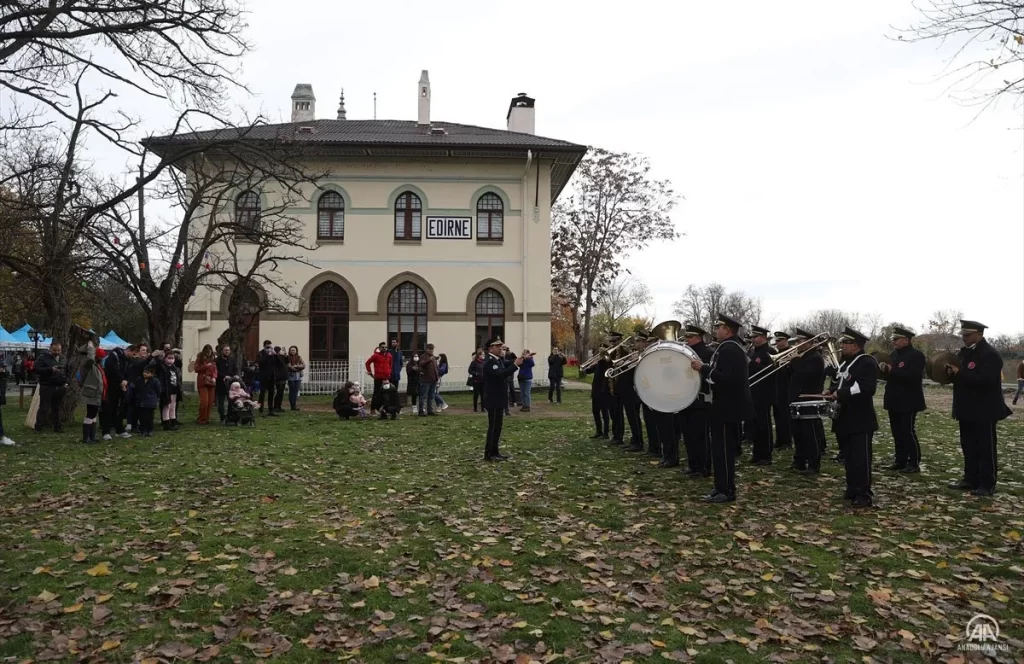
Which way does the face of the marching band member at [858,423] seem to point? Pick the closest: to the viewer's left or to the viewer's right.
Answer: to the viewer's left

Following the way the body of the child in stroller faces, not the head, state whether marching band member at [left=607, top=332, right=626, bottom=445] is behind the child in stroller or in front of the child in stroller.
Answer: in front

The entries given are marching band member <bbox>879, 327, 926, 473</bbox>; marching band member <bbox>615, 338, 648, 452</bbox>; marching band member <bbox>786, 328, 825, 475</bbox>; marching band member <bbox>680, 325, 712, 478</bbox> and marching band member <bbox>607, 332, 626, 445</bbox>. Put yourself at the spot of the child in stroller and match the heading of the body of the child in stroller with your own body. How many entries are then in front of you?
5

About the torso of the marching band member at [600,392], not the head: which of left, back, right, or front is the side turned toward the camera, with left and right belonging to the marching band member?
left

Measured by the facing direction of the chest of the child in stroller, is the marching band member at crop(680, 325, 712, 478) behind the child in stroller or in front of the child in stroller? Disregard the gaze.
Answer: in front

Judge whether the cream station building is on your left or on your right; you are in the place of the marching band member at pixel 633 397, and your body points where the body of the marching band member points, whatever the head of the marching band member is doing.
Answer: on your right

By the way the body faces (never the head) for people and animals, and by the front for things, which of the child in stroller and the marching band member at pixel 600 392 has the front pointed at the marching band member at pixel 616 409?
the child in stroller

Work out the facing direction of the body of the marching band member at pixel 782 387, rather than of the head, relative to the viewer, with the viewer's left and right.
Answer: facing to the left of the viewer

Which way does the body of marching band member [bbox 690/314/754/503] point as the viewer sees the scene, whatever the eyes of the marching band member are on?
to the viewer's left

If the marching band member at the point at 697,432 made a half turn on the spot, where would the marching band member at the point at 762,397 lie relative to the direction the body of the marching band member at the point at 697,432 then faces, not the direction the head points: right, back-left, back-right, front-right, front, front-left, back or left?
front-left

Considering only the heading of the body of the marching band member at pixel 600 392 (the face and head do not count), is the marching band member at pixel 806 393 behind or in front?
behind

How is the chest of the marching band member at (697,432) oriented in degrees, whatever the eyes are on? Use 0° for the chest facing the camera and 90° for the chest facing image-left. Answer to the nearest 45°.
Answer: approximately 90°

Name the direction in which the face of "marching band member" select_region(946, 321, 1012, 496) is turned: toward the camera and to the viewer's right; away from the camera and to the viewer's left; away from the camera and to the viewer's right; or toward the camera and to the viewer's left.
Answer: toward the camera and to the viewer's left

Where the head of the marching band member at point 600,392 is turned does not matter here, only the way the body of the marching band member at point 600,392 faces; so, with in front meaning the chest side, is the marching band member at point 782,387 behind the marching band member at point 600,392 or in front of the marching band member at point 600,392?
behind

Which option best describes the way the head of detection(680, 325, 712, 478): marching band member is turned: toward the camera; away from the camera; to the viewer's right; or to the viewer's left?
to the viewer's left

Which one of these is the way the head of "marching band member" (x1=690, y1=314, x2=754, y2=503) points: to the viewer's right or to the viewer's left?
to the viewer's left

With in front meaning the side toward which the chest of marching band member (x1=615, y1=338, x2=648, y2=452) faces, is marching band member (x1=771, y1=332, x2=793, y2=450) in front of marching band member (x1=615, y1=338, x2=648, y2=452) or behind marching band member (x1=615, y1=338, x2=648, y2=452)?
behind
